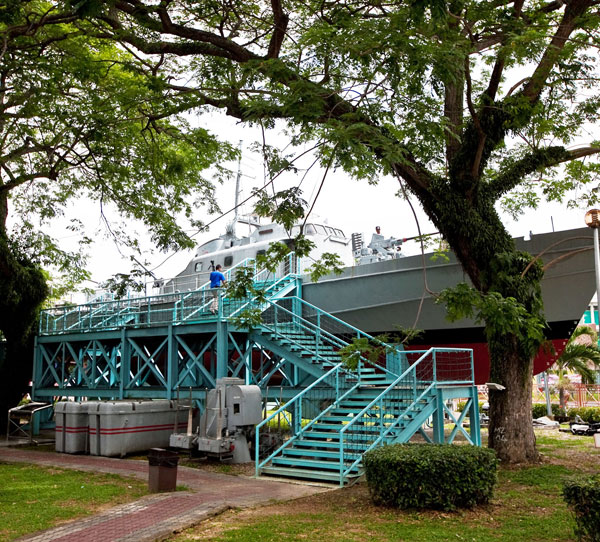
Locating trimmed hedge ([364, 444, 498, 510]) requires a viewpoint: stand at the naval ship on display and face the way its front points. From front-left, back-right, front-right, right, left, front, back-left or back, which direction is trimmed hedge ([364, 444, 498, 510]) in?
front-right

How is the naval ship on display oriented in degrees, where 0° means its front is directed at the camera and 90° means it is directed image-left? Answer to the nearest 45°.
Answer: approximately 315°

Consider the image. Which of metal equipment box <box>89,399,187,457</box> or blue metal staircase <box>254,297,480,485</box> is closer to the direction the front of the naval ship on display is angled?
the blue metal staircase

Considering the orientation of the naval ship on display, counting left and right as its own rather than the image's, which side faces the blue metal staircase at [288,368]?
right

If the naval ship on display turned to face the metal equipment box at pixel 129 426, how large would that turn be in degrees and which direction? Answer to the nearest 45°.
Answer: approximately 90° to its right

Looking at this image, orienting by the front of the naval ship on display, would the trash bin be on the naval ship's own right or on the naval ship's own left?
on the naval ship's own right

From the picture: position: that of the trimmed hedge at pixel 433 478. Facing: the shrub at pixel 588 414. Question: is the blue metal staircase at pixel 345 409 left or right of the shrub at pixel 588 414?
left

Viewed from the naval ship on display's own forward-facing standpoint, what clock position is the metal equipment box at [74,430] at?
The metal equipment box is roughly at 4 o'clock from the naval ship on display.
